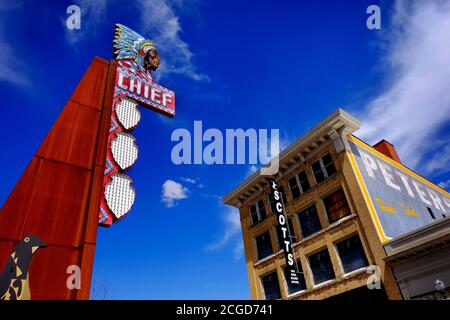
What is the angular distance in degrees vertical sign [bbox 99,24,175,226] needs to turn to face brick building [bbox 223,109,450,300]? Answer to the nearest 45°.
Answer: approximately 90° to its left

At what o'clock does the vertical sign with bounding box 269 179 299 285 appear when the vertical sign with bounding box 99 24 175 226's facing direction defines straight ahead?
the vertical sign with bounding box 269 179 299 285 is roughly at 9 o'clock from the vertical sign with bounding box 99 24 175 226.

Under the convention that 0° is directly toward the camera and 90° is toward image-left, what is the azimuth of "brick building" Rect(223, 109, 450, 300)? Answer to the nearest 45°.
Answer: approximately 45°
